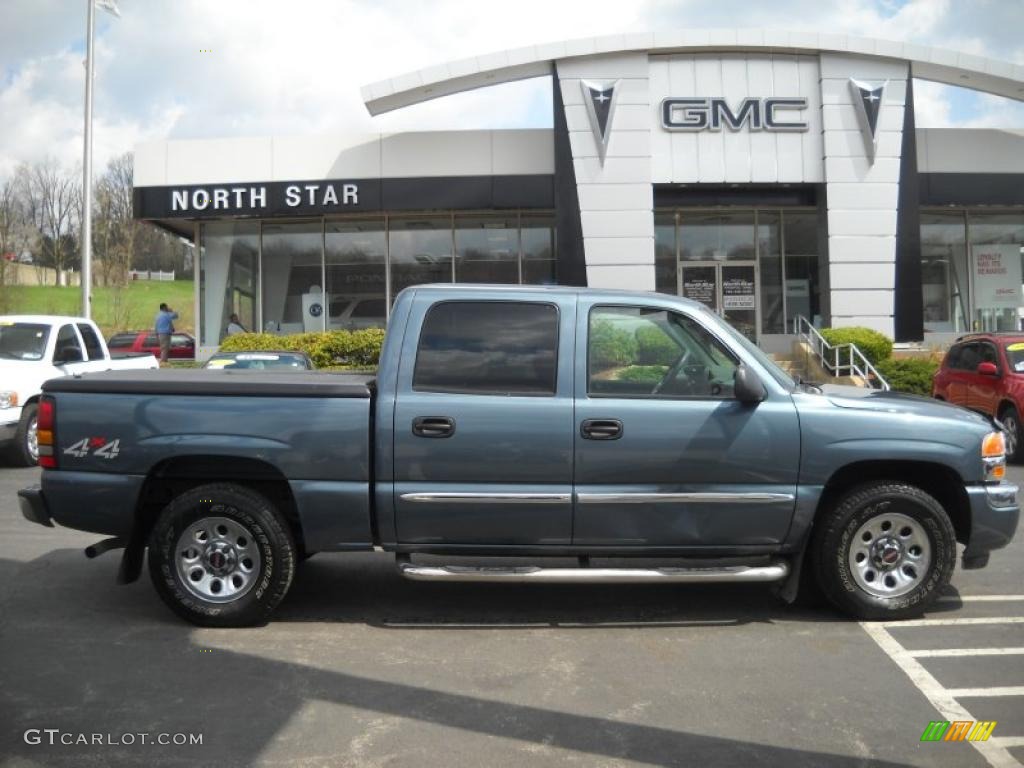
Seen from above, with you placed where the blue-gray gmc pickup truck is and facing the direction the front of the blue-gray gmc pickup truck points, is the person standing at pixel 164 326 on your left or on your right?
on your left

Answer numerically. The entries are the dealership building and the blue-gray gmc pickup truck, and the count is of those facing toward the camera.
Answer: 1

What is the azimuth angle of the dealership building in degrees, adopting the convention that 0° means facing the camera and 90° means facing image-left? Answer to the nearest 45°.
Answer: approximately 0°

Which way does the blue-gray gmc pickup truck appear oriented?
to the viewer's right

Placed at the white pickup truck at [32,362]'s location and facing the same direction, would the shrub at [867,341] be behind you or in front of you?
behind

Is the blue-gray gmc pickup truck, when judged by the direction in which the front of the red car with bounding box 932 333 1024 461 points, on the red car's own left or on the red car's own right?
on the red car's own right

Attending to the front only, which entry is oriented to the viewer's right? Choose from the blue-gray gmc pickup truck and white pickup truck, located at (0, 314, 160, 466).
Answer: the blue-gray gmc pickup truck

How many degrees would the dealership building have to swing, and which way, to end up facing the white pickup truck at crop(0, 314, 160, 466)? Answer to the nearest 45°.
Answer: approximately 45° to its right

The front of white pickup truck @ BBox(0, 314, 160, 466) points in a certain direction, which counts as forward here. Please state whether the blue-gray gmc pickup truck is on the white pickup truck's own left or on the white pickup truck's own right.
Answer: on the white pickup truck's own left

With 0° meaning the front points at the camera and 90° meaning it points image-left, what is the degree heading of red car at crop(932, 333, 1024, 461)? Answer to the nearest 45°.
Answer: approximately 315°

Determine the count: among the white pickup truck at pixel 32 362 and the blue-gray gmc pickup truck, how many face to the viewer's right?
1
